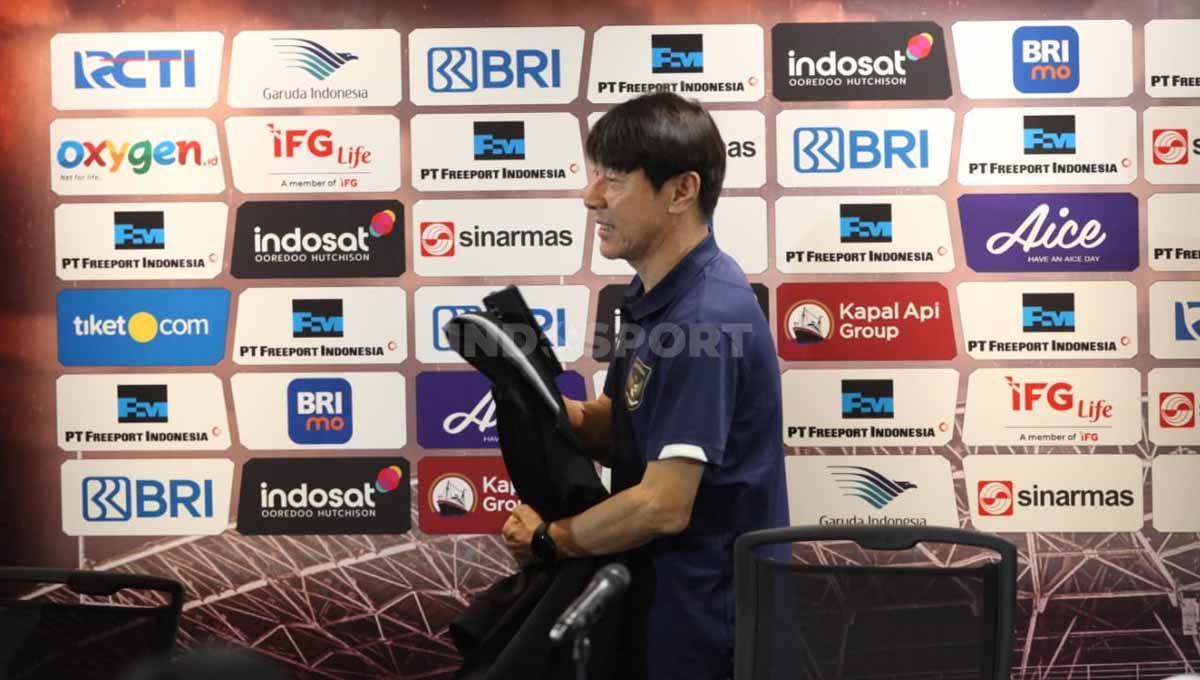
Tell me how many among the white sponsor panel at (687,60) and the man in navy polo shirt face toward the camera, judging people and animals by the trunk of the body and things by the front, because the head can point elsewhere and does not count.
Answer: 1

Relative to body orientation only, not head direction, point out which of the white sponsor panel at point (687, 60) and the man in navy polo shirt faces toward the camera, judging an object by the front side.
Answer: the white sponsor panel

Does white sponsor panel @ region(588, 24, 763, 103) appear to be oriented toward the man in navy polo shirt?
yes

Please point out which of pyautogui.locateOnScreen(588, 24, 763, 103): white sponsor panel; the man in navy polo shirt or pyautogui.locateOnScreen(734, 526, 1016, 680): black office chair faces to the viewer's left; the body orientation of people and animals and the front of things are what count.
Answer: the man in navy polo shirt

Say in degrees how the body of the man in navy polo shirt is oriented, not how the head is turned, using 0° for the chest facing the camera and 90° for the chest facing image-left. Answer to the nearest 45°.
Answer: approximately 90°

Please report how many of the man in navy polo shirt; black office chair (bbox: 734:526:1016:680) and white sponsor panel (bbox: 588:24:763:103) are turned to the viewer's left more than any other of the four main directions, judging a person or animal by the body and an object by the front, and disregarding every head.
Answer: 1

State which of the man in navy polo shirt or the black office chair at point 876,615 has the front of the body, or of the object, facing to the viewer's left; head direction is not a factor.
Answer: the man in navy polo shirt

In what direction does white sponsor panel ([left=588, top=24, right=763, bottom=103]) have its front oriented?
toward the camera

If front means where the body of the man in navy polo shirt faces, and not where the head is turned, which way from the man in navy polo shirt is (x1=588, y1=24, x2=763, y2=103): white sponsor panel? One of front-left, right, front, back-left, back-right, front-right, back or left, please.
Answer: right

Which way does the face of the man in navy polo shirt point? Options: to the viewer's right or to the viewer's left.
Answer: to the viewer's left
